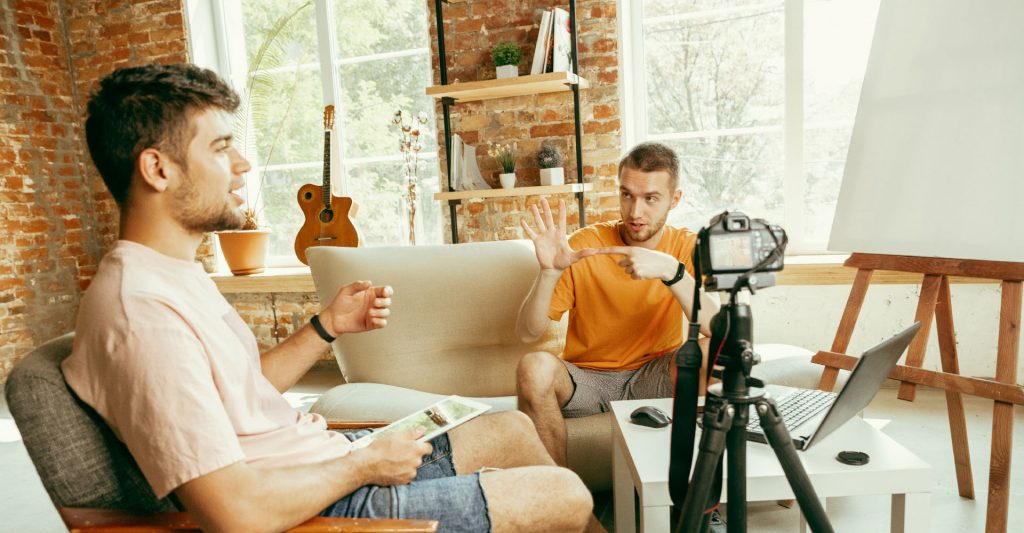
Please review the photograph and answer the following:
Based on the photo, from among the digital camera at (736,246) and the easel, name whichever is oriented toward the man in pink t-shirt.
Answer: the easel

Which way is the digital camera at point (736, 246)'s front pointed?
away from the camera

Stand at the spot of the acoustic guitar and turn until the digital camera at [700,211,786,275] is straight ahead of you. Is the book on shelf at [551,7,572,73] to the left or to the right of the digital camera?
left

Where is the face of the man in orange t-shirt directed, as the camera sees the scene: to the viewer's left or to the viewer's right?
to the viewer's left

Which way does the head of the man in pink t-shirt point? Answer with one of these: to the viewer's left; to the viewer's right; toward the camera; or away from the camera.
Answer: to the viewer's right

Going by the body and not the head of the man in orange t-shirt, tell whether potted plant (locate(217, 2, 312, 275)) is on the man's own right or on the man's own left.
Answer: on the man's own right

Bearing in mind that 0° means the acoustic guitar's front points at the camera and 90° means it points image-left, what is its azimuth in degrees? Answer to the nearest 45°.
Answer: approximately 0°

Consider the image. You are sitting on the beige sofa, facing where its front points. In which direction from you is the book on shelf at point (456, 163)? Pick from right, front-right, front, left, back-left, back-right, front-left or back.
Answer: back
